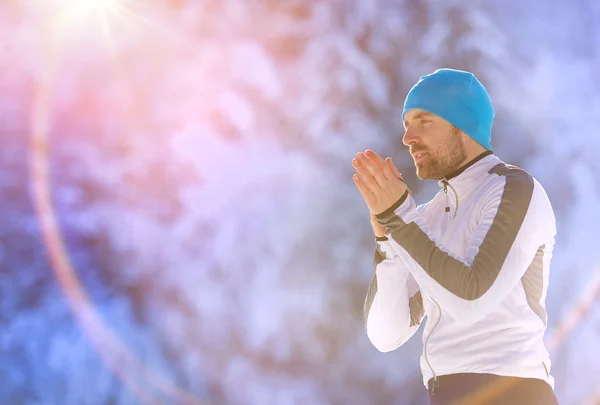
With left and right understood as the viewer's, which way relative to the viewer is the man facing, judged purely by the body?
facing the viewer and to the left of the viewer

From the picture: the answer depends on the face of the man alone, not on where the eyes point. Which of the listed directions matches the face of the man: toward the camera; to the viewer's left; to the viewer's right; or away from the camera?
to the viewer's left
